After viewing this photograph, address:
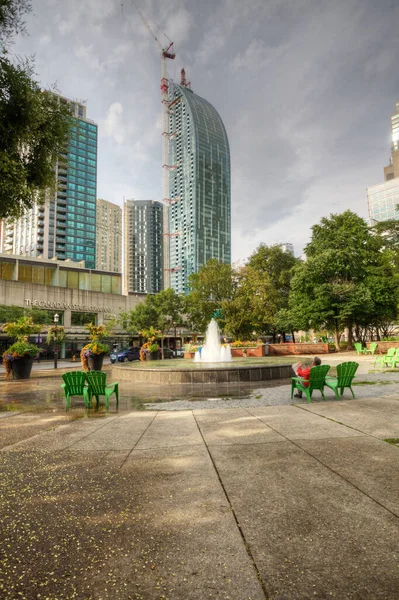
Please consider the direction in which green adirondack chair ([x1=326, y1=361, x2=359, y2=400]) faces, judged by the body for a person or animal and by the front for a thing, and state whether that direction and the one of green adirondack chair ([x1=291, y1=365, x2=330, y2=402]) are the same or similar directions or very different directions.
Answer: same or similar directions

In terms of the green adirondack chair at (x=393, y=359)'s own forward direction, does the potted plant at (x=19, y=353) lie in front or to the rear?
in front

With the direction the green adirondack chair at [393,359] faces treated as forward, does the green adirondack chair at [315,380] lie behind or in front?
in front

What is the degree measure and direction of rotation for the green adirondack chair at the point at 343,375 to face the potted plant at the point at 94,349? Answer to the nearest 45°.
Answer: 0° — it already faces it

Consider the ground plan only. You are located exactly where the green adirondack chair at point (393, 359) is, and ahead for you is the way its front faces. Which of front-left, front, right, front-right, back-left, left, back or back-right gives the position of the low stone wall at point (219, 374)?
front

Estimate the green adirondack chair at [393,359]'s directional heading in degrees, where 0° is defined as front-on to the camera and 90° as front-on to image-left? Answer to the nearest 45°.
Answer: approximately 45°

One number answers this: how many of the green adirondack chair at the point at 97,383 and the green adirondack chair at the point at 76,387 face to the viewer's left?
0

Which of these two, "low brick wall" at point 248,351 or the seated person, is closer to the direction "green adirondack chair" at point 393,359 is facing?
the seated person

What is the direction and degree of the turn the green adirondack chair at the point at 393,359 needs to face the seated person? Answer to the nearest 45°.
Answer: approximately 45° to its left
